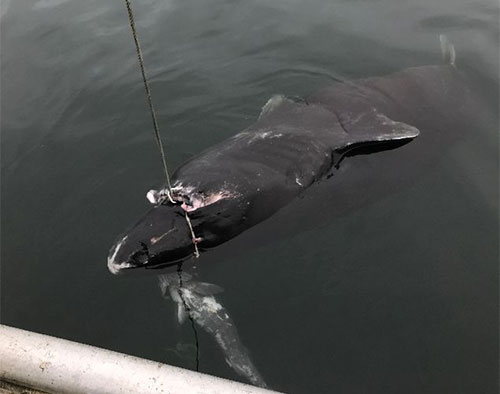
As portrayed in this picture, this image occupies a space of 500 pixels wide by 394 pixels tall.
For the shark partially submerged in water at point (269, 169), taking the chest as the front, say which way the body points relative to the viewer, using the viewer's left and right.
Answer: facing the viewer and to the left of the viewer

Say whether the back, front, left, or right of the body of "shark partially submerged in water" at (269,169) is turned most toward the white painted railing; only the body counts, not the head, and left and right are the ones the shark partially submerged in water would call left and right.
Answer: front
